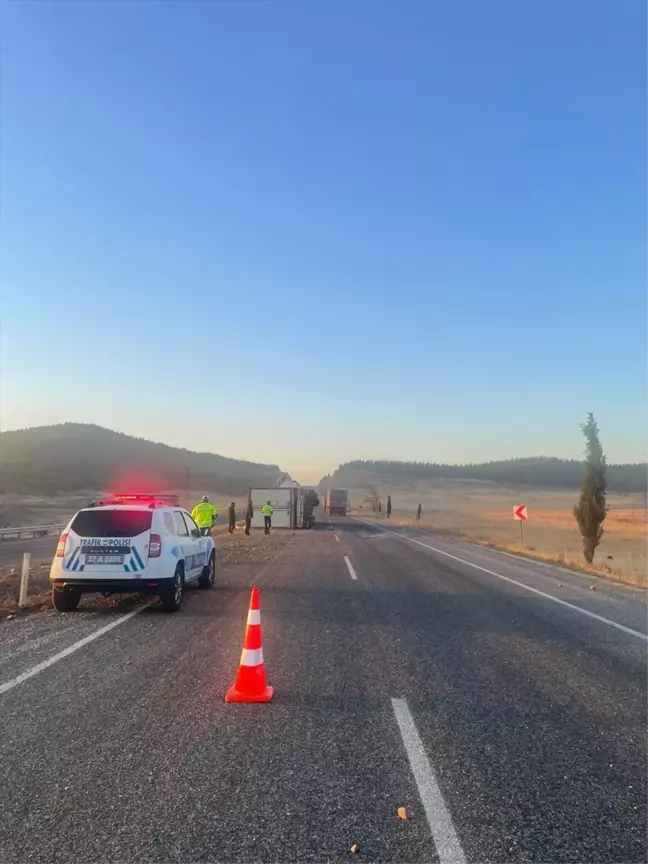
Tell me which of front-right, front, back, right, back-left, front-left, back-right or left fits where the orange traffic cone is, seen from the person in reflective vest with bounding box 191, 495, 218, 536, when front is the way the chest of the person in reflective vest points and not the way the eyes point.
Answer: back

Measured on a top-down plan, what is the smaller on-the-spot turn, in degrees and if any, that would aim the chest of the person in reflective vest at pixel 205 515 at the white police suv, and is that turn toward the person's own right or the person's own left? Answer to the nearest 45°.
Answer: approximately 180°

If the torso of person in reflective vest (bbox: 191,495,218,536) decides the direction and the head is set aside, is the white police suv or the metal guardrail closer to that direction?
the metal guardrail

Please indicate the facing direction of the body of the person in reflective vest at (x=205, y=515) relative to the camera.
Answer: away from the camera
